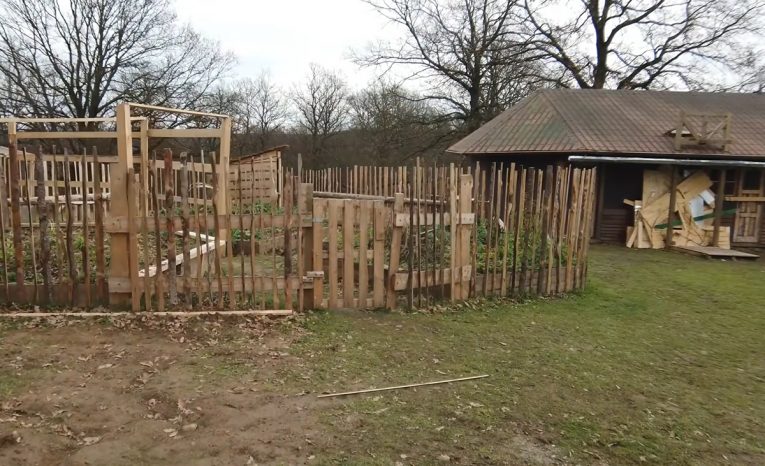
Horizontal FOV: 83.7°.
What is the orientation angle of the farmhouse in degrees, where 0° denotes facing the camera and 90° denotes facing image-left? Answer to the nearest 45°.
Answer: approximately 0°

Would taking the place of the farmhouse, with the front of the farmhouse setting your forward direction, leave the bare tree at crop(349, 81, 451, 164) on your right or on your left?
on your right

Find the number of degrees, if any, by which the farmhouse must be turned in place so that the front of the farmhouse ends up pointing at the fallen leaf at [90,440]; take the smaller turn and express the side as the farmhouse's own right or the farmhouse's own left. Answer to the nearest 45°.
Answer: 0° — it already faces it

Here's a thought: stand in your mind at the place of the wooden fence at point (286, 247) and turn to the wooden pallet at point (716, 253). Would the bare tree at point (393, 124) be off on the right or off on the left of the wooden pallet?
left
